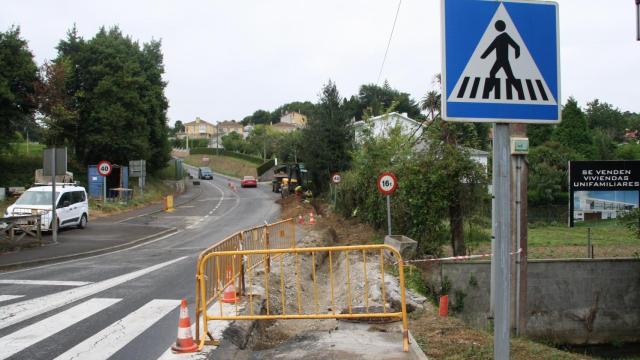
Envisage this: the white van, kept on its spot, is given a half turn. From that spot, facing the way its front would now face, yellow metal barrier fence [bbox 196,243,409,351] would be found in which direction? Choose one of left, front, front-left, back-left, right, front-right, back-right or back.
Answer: back-right

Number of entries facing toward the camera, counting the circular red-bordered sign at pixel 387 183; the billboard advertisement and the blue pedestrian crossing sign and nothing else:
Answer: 3

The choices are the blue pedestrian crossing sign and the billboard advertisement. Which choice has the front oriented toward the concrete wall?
the billboard advertisement

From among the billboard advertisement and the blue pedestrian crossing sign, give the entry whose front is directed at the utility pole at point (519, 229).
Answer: the billboard advertisement

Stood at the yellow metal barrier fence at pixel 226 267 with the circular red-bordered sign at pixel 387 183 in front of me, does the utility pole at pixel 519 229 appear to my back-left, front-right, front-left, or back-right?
front-right

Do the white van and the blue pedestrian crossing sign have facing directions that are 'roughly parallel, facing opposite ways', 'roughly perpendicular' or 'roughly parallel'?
roughly parallel

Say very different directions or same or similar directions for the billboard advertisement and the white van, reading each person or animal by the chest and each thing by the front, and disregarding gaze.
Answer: same or similar directions

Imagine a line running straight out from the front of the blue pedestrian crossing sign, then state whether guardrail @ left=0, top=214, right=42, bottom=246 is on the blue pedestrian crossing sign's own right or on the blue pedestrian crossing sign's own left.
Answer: on the blue pedestrian crossing sign's own right

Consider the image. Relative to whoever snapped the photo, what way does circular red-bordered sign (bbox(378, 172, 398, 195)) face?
facing the viewer

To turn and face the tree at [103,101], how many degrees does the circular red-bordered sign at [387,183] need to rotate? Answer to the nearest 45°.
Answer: approximately 135° to its right

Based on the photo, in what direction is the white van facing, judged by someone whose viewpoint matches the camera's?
facing the viewer and to the left of the viewer

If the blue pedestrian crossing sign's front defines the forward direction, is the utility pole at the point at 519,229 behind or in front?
behind

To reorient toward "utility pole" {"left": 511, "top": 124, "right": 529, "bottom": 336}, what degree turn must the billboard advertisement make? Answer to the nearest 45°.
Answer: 0° — it already faces it

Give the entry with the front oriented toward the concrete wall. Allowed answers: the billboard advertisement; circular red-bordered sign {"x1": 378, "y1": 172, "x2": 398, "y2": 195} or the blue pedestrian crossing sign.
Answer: the billboard advertisement

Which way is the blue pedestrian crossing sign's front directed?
toward the camera

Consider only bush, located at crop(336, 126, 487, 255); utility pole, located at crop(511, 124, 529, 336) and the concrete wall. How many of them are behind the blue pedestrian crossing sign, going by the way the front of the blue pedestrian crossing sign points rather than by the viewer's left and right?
3

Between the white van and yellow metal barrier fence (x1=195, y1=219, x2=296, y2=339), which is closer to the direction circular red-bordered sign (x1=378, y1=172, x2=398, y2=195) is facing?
the yellow metal barrier fence
